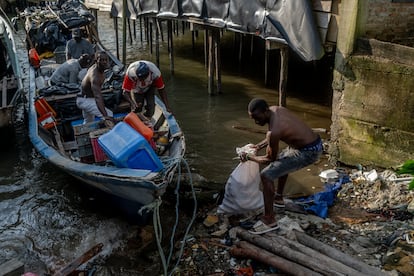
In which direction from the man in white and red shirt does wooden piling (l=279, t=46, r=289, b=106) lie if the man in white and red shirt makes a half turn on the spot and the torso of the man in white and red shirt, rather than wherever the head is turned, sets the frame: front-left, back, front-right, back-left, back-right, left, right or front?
front-right

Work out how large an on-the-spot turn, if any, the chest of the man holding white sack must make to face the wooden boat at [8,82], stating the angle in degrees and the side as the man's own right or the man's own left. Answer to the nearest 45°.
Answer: approximately 45° to the man's own right

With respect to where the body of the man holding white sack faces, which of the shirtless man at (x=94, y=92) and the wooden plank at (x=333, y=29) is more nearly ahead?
the shirtless man

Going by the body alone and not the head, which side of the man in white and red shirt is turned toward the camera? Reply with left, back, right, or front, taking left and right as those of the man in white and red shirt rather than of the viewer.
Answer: front

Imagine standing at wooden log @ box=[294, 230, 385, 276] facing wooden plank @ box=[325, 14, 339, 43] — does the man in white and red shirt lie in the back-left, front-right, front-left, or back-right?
front-left

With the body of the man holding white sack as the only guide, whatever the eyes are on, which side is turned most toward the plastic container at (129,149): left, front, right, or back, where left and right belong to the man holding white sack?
front

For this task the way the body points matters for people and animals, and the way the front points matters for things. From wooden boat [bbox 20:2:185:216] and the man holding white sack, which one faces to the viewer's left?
the man holding white sack

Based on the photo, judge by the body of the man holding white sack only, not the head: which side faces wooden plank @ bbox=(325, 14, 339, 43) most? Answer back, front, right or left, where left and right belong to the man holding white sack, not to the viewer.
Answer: right

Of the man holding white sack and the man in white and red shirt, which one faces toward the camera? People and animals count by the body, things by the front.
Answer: the man in white and red shirt

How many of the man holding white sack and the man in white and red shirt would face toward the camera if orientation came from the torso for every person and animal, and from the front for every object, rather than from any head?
1

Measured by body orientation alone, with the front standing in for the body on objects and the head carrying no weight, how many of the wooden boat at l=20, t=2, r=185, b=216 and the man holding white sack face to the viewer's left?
1

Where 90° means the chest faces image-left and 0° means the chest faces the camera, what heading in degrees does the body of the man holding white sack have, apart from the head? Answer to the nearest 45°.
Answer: approximately 90°

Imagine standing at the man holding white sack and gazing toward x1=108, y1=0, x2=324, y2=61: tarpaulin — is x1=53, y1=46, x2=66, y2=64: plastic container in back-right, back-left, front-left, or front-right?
front-left

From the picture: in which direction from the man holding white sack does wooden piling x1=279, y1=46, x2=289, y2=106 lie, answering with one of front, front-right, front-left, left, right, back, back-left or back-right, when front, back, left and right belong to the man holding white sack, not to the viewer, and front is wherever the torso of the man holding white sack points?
right
